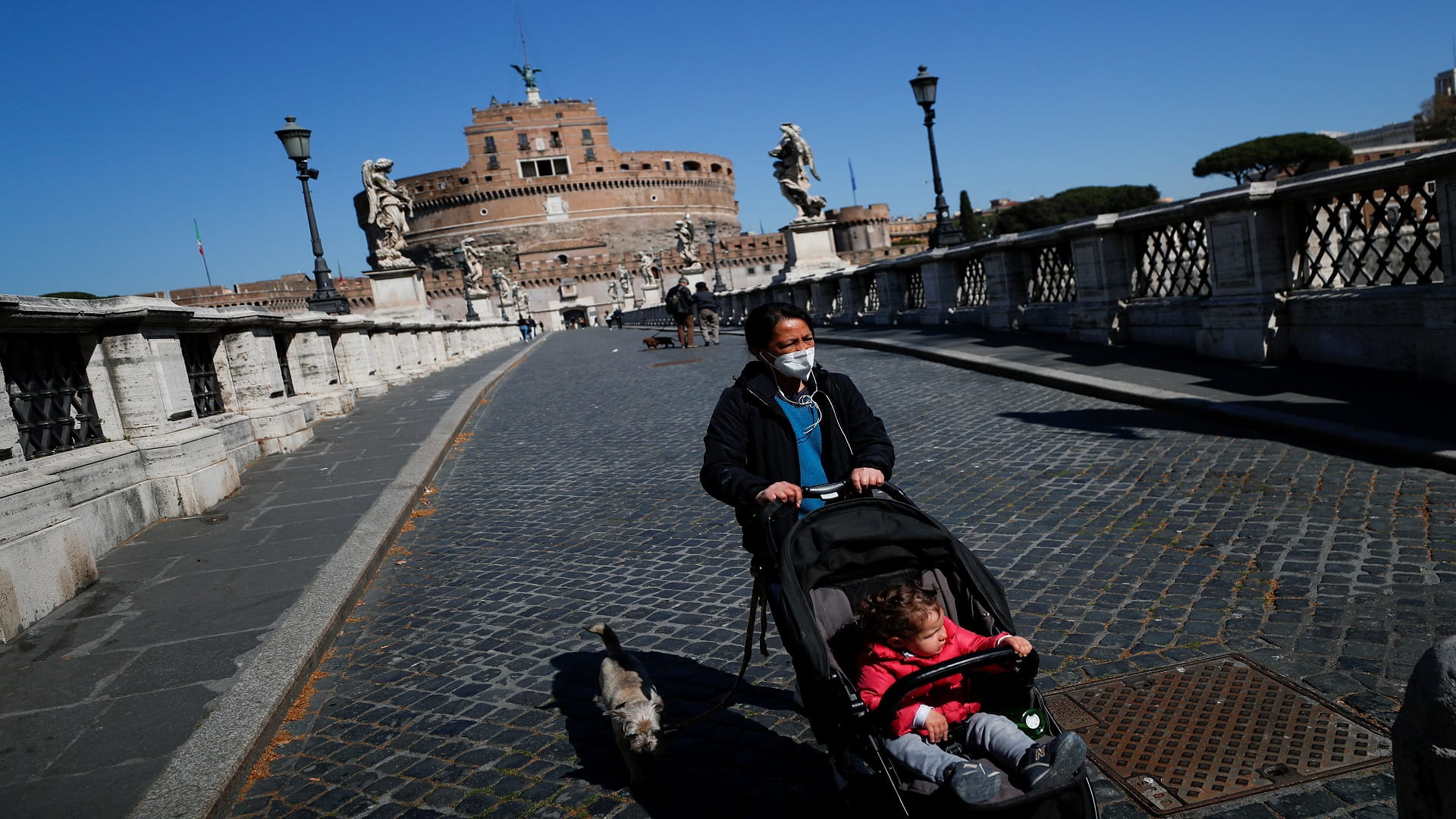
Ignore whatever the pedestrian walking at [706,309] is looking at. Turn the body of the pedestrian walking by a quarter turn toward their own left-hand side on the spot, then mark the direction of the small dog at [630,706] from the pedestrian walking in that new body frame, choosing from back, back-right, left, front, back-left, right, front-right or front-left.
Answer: left

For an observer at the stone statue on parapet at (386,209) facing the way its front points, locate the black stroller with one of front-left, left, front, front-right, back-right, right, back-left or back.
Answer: front-right

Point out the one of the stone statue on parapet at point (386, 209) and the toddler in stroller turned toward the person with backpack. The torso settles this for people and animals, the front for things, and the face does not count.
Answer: the stone statue on parapet

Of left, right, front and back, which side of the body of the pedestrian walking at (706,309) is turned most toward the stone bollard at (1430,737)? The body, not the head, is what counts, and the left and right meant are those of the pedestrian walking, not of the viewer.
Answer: back

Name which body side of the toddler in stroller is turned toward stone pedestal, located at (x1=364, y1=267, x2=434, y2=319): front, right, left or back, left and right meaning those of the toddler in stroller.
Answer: back

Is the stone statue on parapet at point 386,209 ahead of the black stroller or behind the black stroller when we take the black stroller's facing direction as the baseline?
behind

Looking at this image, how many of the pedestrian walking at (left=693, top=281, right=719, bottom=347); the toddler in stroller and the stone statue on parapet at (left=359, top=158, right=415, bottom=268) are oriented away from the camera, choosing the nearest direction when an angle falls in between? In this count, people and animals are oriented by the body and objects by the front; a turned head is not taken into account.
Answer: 1

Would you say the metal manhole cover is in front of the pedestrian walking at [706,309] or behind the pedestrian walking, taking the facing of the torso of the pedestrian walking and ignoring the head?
behind

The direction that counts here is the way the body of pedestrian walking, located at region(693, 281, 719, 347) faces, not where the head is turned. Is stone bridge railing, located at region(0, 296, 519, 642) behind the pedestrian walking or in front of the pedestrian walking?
behind

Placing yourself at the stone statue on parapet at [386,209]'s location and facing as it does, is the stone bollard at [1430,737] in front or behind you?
in front

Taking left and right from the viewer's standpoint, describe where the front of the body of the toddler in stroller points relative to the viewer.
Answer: facing the viewer and to the right of the viewer

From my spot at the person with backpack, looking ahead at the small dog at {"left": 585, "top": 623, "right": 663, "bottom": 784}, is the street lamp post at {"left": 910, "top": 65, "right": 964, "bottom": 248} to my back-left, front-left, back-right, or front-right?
front-left

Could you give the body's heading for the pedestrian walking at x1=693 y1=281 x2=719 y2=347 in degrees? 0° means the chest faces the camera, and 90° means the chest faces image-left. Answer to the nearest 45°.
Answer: approximately 180°
